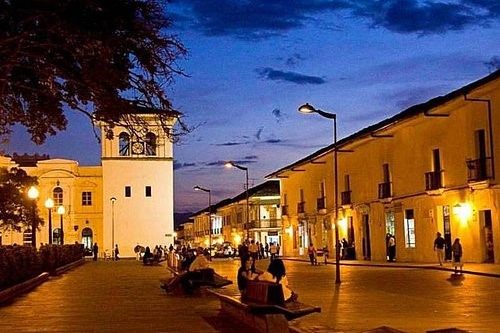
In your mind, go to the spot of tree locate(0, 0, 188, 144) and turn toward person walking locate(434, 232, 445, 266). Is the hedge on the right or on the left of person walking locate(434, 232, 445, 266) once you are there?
left

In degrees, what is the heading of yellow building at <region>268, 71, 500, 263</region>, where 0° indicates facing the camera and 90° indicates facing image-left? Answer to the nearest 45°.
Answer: approximately 45°

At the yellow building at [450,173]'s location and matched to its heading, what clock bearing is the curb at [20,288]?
The curb is roughly at 12 o'clock from the yellow building.

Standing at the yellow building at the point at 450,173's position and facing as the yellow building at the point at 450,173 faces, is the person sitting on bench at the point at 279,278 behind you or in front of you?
in front

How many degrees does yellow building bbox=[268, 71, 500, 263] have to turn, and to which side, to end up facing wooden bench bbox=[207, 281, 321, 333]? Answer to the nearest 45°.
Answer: approximately 45° to its left

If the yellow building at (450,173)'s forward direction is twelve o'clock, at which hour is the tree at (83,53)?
The tree is roughly at 11 o'clock from the yellow building.

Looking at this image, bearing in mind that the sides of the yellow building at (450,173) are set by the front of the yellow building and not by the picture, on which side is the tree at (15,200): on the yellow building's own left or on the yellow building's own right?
on the yellow building's own right

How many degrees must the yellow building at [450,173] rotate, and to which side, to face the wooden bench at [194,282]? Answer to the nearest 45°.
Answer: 0° — it already faces it

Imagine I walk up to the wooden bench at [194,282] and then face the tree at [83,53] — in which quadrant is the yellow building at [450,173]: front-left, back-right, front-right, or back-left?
back-left

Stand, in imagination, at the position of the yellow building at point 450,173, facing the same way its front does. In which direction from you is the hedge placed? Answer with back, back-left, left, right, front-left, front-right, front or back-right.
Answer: front
